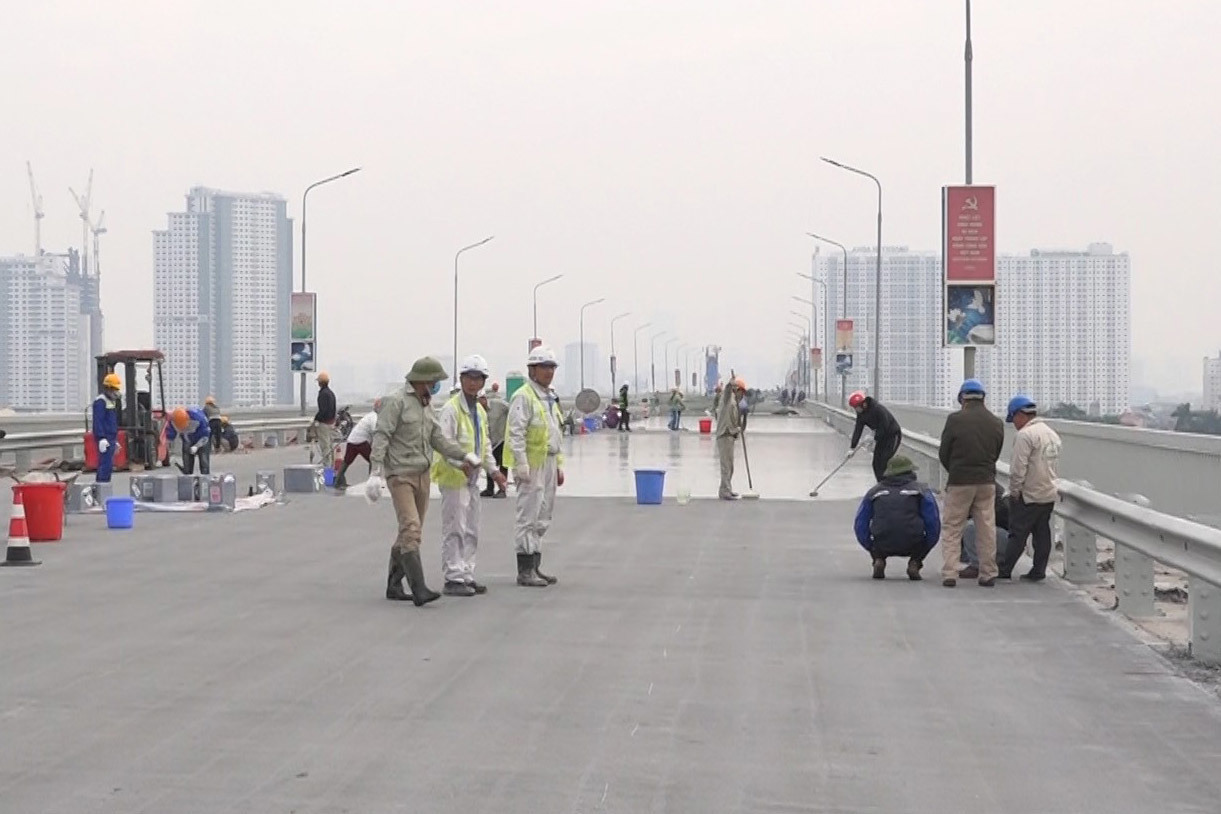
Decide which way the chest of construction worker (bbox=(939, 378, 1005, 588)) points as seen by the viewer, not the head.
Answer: away from the camera

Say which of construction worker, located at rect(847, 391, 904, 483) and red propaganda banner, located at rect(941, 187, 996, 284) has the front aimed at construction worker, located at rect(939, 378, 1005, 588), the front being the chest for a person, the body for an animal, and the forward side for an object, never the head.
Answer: the red propaganda banner

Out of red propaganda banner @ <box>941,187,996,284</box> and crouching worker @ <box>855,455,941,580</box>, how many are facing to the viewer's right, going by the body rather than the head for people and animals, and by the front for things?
0

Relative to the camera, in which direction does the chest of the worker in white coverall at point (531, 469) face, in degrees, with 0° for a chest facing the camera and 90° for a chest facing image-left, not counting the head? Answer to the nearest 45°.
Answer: approximately 315°

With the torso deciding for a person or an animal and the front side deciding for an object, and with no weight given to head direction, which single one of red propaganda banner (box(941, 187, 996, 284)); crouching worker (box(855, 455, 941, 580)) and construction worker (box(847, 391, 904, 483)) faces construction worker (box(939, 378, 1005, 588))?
the red propaganda banner

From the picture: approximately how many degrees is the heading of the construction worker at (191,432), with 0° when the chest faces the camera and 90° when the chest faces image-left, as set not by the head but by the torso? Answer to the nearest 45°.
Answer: approximately 45°
